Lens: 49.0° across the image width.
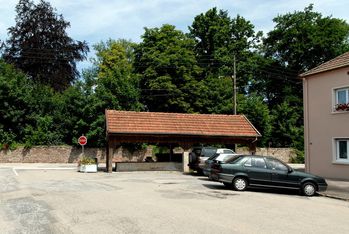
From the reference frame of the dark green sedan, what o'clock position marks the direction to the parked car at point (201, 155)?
The parked car is roughly at 8 o'clock from the dark green sedan.

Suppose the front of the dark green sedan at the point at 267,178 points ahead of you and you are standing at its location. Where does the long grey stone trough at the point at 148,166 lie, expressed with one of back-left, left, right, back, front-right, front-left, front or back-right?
back-left

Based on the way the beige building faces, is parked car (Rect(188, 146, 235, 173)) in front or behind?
in front

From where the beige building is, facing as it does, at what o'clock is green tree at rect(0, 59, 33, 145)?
The green tree is roughly at 2 o'clock from the beige building.

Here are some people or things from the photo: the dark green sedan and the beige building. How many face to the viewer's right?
1

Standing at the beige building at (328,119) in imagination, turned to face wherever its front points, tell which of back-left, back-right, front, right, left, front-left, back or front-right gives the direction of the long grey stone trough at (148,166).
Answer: front-right

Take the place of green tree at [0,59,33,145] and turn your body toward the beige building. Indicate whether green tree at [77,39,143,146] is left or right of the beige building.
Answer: left

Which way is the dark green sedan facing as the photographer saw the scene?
facing to the right of the viewer

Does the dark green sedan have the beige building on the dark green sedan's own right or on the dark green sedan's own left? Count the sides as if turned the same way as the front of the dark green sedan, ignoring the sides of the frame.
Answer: on the dark green sedan's own left

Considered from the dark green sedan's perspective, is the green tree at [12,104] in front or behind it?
behind

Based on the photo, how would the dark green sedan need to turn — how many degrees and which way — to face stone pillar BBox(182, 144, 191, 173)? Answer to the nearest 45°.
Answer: approximately 135° to its left

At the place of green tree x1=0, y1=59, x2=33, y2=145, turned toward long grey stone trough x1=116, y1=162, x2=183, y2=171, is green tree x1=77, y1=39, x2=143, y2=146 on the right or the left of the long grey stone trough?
left

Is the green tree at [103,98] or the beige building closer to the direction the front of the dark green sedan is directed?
the beige building
